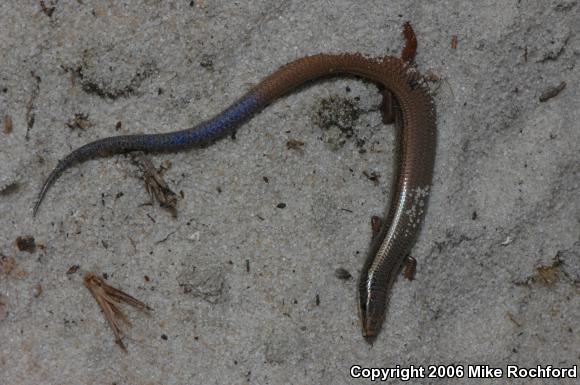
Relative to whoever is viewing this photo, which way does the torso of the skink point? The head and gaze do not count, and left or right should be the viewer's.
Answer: facing the viewer

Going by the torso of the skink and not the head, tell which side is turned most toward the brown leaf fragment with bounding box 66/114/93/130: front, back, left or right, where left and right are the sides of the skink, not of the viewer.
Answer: right

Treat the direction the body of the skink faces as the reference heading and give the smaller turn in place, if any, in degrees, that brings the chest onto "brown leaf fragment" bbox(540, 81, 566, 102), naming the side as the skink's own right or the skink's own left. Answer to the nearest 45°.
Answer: approximately 90° to the skink's own left

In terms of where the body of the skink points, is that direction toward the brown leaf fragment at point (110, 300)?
no

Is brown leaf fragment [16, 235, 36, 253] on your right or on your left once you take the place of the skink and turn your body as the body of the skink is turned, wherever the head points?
on your right
